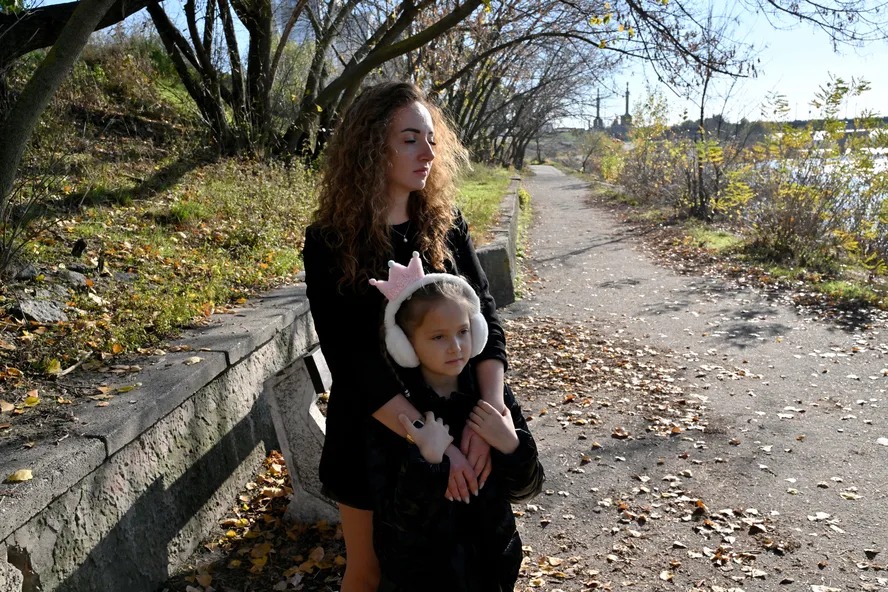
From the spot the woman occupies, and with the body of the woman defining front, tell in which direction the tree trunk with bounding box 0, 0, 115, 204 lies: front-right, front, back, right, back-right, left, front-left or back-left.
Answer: back

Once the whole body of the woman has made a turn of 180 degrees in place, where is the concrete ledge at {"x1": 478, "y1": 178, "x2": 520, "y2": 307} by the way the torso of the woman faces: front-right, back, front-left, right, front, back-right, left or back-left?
front-right

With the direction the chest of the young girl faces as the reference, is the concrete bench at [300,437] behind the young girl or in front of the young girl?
behind

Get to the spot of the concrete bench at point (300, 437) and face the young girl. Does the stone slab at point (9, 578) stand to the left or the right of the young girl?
right

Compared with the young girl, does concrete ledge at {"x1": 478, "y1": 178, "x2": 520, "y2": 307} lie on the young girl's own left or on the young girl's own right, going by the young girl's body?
on the young girl's own left

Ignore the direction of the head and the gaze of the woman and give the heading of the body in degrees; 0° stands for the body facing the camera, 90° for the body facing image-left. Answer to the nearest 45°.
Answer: approximately 315°

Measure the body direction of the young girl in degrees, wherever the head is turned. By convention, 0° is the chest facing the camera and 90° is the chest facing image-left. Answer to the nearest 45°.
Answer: approximately 315°
